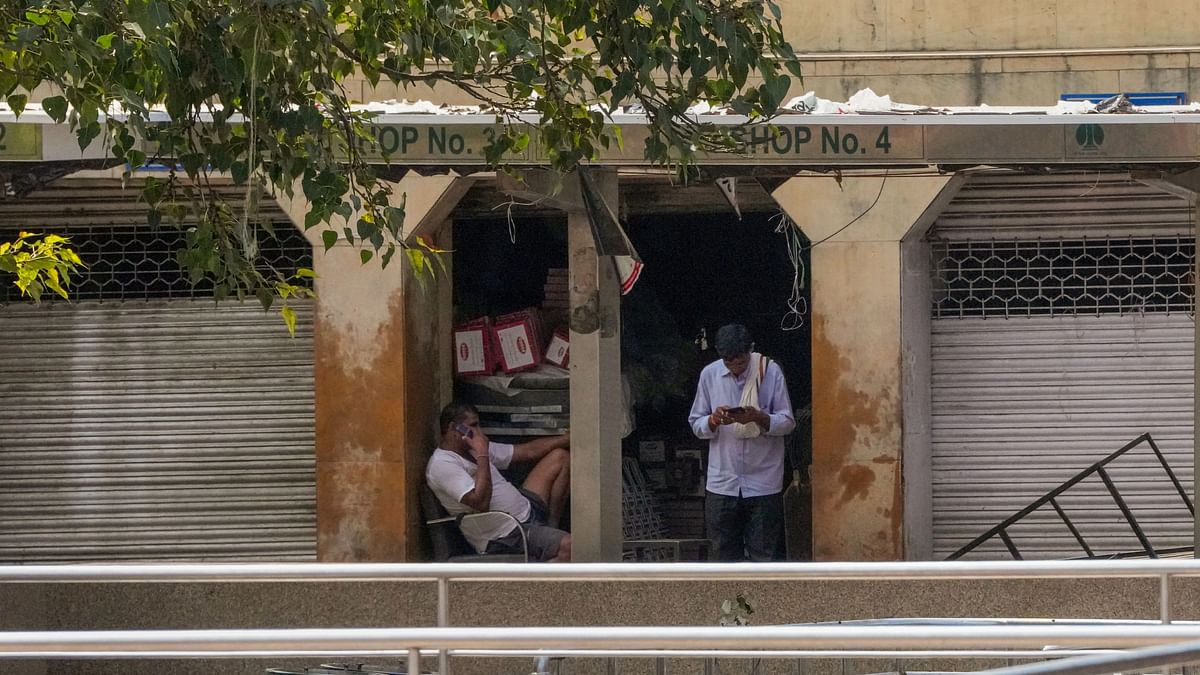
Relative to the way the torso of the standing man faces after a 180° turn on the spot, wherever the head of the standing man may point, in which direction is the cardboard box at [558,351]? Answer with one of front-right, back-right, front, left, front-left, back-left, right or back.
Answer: front-left

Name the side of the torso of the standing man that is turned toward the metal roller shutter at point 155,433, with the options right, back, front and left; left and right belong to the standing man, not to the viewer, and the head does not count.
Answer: right

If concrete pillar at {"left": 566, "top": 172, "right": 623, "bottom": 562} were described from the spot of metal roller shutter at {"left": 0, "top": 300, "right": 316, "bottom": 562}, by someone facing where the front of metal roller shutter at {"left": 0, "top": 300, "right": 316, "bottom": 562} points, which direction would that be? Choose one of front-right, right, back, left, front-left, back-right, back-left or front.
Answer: front-left

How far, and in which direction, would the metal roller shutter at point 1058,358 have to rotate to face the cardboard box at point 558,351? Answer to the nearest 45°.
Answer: approximately 90° to its right

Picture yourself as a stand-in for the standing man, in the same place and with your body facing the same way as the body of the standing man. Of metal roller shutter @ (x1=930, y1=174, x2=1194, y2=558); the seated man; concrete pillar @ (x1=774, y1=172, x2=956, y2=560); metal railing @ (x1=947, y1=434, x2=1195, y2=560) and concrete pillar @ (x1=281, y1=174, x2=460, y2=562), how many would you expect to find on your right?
2

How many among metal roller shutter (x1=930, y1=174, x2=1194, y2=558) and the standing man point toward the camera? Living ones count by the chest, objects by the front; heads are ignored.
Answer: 2

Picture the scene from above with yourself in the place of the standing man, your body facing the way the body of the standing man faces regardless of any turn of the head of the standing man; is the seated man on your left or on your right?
on your right

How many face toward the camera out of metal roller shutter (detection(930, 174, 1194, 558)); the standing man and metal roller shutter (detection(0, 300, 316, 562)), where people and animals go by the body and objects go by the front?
3

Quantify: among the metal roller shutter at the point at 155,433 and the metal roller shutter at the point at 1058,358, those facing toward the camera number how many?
2

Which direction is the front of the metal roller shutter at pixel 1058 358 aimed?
toward the camera

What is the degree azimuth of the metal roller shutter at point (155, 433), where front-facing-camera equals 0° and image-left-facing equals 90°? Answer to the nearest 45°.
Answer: approximately 0°

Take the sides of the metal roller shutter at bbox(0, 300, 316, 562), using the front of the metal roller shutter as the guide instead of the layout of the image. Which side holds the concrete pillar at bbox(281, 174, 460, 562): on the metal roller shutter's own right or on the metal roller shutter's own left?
on the metal roller shutter's own left

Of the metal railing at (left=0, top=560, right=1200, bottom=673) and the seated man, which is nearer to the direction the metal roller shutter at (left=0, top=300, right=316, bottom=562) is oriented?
the metal railing
